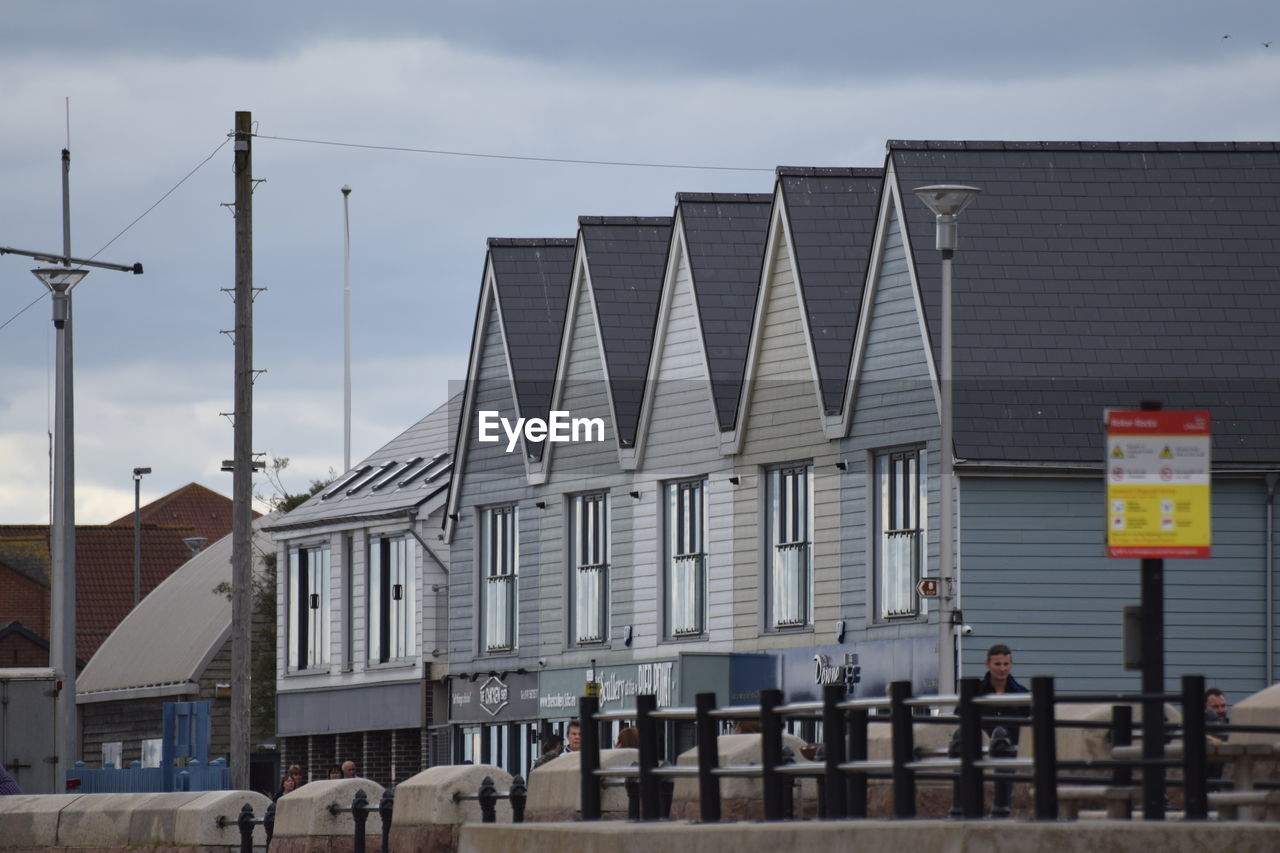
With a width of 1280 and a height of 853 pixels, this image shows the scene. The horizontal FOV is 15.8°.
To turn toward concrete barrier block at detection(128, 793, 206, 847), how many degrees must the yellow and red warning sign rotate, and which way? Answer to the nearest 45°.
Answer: approximately 135° to its right

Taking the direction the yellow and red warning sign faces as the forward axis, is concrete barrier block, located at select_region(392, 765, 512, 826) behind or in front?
behind

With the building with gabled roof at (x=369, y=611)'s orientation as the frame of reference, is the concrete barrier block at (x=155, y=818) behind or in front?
in front

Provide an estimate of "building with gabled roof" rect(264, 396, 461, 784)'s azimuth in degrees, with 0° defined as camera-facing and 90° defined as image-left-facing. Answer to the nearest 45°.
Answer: approximately 45°

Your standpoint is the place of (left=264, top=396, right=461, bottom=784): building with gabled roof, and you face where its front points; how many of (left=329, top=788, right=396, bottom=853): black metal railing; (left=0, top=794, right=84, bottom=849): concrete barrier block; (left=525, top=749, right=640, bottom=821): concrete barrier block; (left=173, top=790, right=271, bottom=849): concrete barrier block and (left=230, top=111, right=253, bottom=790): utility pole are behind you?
0

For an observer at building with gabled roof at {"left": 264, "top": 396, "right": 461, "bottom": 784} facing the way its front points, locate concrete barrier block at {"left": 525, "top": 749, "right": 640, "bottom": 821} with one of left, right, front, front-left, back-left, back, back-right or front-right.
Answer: front-left

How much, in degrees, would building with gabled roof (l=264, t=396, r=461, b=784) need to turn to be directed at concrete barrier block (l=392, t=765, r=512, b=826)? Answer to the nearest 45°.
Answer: approximately 45° to its left

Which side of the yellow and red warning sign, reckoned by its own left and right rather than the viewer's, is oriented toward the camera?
front

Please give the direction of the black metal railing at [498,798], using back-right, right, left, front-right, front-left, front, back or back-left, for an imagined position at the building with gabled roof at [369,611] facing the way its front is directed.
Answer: front-left

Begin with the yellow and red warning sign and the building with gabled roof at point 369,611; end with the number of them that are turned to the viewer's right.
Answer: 0
